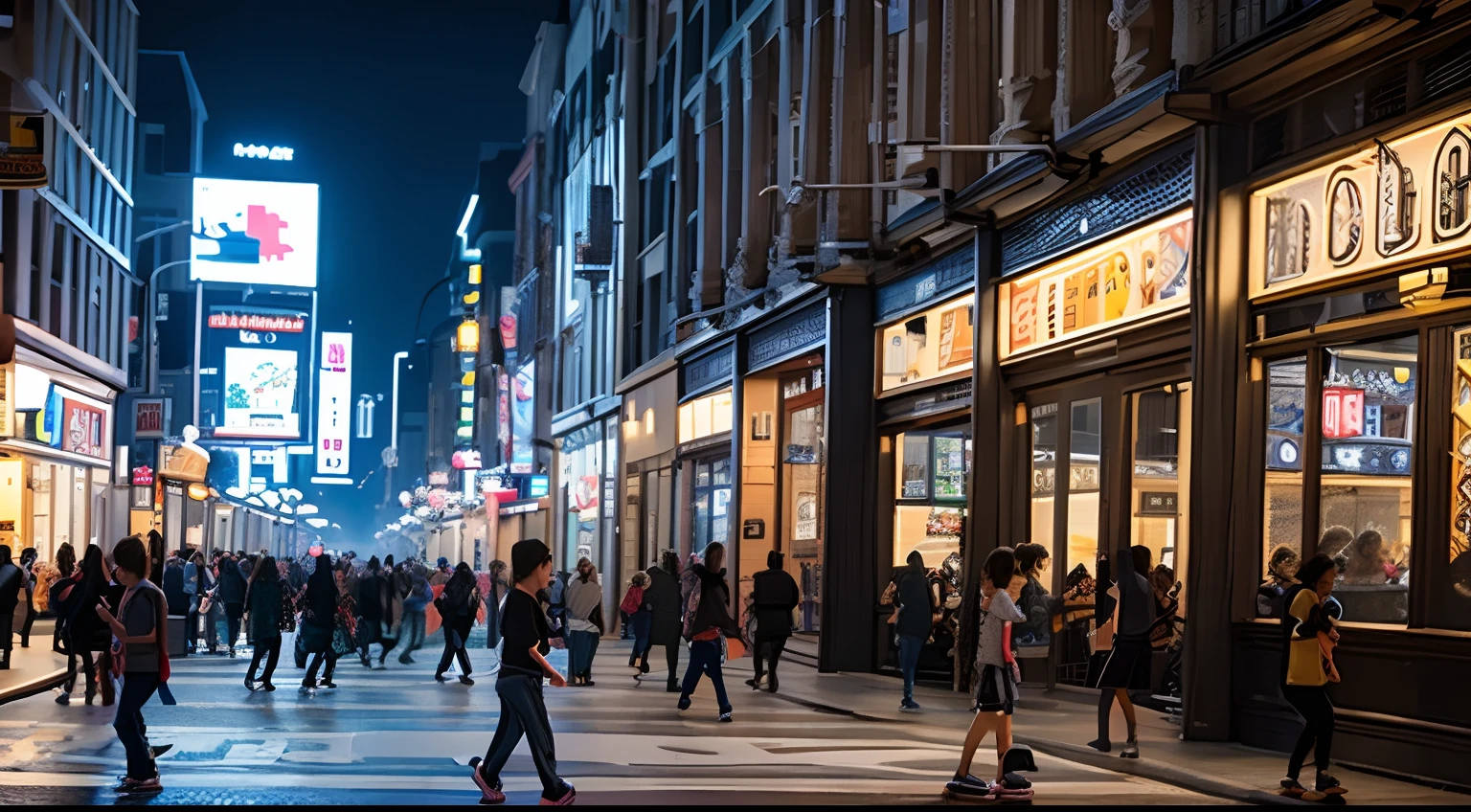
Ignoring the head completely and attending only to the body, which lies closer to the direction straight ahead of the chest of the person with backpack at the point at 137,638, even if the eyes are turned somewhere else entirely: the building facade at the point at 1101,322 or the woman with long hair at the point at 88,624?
the woman with long hair

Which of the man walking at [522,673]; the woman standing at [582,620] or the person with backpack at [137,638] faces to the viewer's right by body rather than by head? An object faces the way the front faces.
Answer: the man walking at [522,673]

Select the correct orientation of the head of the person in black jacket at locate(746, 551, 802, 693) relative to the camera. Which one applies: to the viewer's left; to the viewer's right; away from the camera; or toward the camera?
away from the camera

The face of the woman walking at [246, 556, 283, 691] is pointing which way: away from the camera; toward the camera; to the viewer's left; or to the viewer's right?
away from the camera

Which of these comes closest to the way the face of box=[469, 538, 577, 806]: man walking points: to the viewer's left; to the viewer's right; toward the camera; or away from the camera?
to the viewer's right
